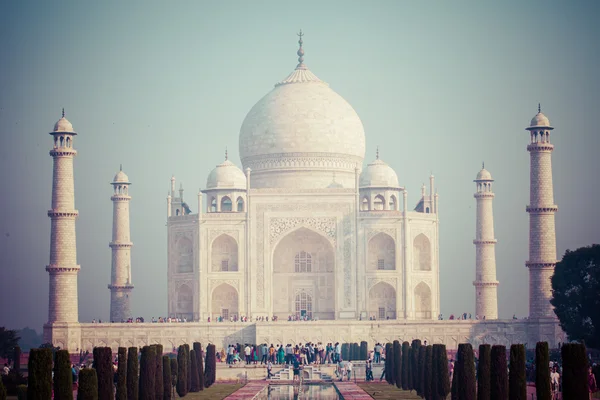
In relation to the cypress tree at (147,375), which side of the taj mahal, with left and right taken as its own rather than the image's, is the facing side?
front

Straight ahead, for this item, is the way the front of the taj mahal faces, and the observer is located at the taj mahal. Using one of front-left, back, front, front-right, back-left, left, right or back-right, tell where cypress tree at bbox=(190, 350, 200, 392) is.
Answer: front

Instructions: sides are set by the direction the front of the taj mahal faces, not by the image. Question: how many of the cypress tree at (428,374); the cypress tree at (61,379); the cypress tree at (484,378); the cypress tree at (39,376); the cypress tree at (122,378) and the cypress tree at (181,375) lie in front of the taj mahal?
6

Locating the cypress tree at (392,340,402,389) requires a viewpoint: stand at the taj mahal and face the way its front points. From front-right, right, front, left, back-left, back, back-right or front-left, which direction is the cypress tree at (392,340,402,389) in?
front

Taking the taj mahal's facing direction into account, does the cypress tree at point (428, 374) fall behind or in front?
in front

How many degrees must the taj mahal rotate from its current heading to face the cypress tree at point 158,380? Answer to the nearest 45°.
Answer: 0° — it already faces it

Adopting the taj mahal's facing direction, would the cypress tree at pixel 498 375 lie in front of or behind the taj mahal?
in front

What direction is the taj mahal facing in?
toward the camera

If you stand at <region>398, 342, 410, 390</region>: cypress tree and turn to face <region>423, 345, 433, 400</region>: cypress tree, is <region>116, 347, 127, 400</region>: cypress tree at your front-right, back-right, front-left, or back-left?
front-right

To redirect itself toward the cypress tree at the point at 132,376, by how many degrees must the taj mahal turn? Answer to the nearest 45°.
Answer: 0° — it already faces it

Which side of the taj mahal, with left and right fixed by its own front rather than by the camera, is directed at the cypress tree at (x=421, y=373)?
front

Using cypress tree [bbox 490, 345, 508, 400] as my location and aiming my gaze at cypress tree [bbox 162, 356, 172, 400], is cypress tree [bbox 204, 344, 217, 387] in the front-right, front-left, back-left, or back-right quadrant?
front-right

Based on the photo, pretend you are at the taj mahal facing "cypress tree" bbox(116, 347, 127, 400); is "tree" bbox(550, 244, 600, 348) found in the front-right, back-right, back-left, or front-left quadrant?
front-left

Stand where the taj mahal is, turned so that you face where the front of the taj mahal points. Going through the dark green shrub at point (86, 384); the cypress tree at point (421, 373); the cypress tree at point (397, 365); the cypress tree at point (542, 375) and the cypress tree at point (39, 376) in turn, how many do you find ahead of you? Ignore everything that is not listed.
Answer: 5
